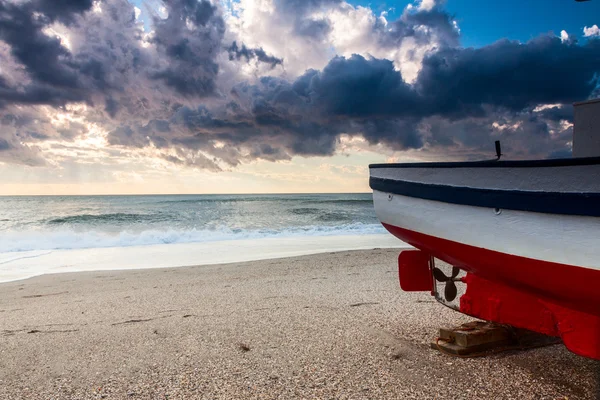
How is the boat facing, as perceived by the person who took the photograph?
facing the viewer and to the right of the viewer
